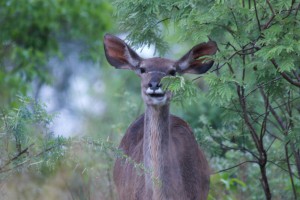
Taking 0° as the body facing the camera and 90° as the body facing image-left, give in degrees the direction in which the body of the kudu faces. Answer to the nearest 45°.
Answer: approximately 0°
